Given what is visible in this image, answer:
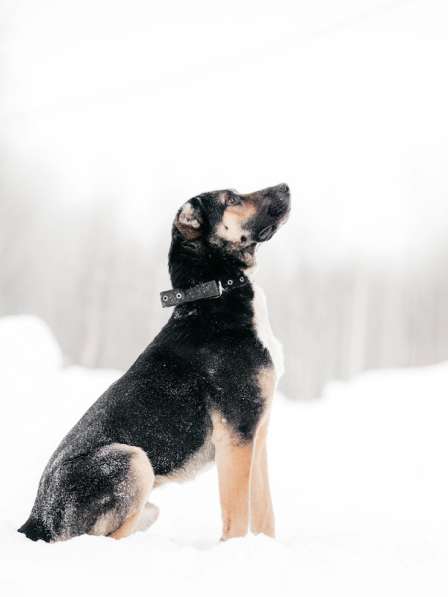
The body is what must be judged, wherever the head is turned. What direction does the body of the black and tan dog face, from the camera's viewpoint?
to the viewer's right
